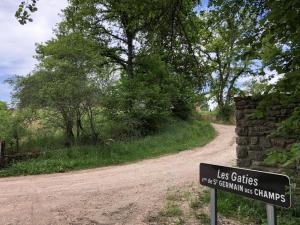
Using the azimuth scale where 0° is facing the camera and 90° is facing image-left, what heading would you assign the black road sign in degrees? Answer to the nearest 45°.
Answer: approximately 45°

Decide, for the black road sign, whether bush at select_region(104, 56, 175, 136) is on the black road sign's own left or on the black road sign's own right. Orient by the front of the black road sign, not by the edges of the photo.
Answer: on the black road sign's own right

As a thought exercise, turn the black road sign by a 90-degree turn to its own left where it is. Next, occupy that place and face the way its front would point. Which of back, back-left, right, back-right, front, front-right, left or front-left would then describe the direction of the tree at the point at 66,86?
back
